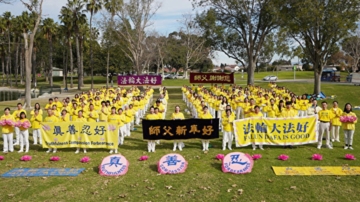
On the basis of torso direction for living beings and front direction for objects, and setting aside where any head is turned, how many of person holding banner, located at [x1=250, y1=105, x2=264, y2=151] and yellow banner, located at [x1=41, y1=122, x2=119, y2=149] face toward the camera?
2

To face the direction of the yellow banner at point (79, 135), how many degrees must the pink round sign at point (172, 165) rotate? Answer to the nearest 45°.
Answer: approximately 135° to its right

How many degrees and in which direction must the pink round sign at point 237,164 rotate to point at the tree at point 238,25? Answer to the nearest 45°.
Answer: approximately 180°

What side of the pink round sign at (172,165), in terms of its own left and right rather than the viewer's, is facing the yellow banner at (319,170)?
left

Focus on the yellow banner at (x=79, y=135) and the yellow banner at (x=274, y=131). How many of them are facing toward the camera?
2

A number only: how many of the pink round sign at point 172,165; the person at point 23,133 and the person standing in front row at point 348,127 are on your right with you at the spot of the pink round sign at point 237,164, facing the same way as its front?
2

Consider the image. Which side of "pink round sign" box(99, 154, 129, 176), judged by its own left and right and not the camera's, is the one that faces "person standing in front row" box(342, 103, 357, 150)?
left

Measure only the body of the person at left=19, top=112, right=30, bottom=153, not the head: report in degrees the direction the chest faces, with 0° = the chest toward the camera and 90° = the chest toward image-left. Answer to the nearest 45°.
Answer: approximately 0°

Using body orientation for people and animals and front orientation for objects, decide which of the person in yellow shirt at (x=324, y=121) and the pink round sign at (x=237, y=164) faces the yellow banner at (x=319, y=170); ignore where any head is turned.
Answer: the person in yellow shirt

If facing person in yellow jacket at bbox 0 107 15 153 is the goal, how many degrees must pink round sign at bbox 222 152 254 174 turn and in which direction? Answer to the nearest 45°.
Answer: approximately 90° to its right
